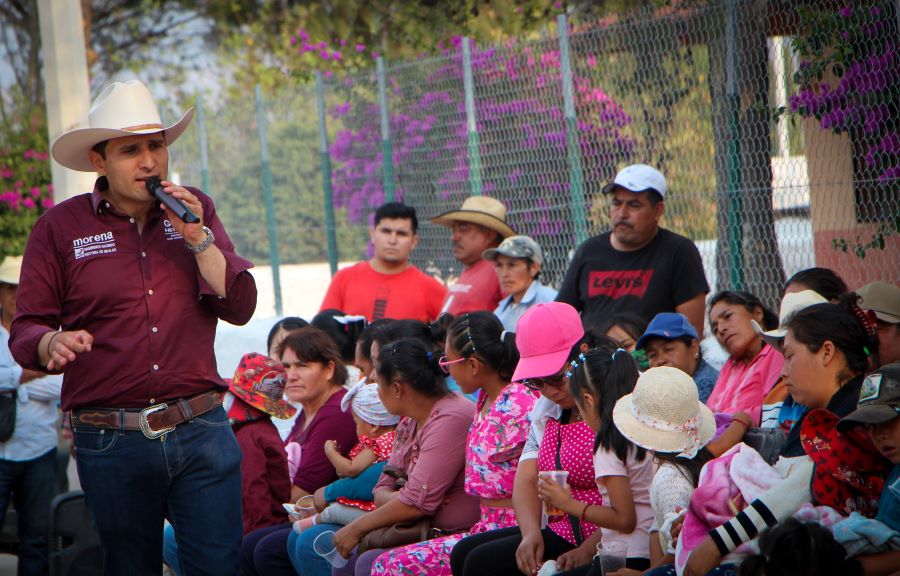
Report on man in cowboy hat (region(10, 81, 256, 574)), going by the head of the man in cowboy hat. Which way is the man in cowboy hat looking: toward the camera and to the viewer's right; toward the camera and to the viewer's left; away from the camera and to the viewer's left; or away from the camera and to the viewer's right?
toward the camera and to the viewer's right

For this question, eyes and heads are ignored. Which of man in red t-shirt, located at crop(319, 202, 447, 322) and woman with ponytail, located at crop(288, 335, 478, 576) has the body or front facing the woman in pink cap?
the man in red t-shirt

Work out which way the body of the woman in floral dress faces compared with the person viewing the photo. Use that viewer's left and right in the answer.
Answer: facing to the left of the viewer

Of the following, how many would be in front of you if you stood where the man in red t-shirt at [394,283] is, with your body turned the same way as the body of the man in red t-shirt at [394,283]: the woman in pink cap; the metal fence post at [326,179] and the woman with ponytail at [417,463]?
2

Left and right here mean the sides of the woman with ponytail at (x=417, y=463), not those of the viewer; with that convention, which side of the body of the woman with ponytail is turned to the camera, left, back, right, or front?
left

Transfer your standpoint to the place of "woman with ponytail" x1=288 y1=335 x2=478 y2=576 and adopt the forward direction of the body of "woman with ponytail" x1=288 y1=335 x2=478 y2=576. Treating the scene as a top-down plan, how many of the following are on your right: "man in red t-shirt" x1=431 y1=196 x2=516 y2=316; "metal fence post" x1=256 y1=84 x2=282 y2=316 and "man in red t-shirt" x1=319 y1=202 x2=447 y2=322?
3

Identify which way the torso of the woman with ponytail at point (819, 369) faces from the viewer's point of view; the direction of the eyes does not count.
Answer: to the viewer's left

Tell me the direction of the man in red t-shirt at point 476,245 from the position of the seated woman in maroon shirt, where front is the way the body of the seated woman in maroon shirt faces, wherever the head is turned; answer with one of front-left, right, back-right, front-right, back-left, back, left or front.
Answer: back

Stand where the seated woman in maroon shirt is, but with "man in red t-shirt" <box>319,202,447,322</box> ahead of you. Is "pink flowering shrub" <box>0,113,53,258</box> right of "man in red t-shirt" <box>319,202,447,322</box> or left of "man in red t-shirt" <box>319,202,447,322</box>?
left

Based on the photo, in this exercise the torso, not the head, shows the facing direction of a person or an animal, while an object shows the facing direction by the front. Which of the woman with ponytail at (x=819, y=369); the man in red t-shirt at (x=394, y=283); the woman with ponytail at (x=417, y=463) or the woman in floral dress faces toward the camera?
the man in red t-shirt

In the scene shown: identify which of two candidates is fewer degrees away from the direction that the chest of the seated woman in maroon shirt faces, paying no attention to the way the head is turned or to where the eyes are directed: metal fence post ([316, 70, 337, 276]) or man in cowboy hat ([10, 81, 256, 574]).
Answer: the man in cowboy hat

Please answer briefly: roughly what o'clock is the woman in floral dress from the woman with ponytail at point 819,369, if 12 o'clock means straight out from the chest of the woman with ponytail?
The woman in floral dress is roughly at 1 o'clock from the woman with ponytail.

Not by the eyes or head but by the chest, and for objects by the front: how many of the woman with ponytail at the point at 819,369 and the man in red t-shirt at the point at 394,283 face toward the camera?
1

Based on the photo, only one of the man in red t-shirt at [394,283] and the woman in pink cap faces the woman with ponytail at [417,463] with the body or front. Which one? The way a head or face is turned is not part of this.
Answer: the man in red t-shirt

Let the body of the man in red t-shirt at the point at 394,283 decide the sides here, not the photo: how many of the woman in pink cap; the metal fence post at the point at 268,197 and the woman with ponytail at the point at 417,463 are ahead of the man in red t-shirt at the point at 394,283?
2

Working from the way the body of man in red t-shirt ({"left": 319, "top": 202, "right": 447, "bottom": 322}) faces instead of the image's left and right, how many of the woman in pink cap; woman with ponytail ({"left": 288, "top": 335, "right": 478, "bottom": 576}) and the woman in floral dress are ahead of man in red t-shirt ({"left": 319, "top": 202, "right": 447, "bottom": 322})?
3

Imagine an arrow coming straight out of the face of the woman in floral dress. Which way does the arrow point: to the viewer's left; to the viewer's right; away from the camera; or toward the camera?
to the viewer's left

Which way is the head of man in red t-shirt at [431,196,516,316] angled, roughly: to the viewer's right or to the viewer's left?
to the viewer's left

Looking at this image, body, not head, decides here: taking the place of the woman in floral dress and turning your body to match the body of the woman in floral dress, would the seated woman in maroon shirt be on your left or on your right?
on your right

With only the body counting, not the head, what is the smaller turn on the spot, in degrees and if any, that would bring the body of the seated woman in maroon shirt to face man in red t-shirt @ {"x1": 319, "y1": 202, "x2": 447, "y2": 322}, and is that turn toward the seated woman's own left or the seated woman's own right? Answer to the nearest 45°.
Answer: approximately 135° to the seated woman's own right
